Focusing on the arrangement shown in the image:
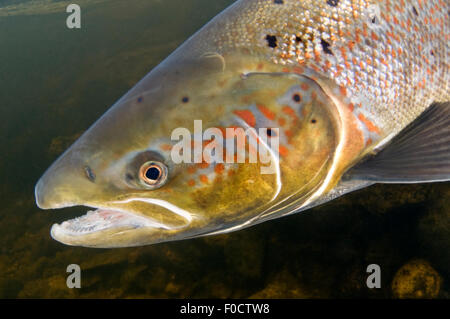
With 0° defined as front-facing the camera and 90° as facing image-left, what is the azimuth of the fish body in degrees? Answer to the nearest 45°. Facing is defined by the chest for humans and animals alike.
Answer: approximately 90°
